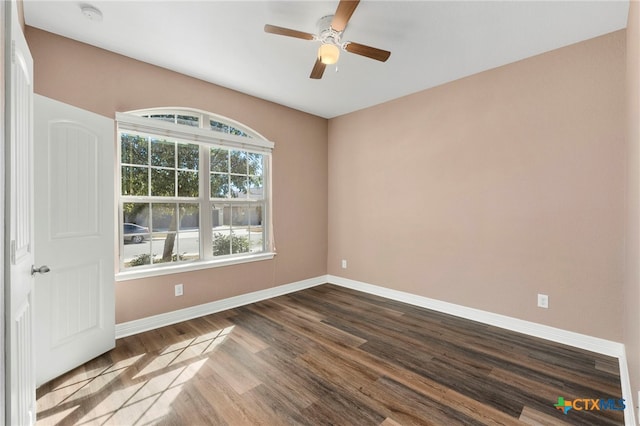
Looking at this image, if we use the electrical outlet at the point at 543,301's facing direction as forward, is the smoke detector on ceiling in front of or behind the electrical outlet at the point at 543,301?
in front

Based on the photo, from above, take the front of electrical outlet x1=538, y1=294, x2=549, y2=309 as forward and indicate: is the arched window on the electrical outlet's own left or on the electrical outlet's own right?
on the electrical outlet's own right
